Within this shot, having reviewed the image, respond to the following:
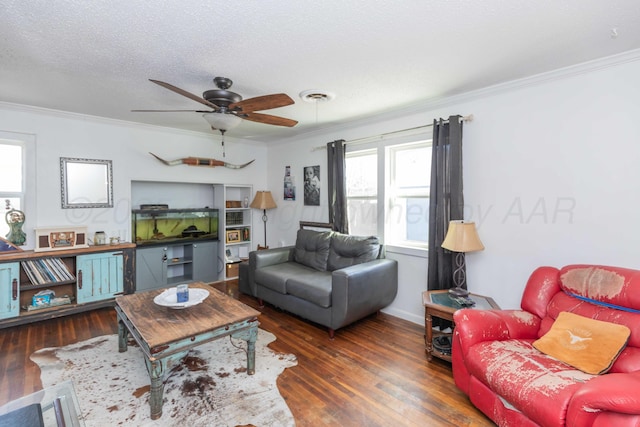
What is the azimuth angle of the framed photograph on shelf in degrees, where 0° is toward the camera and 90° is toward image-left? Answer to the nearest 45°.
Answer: approximately 315°

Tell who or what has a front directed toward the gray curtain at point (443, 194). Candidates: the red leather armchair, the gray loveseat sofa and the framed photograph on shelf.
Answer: the framed photograph on shelf

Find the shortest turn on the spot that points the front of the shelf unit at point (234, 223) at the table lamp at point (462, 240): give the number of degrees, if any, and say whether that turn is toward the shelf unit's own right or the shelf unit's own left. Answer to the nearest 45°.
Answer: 0° — it already faces it

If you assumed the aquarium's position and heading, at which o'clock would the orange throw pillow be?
The orange throw pillow is roughly at 11 o'clock from the aquarium.

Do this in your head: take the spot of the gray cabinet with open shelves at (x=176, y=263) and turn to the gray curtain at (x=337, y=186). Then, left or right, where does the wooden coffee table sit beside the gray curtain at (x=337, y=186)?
right

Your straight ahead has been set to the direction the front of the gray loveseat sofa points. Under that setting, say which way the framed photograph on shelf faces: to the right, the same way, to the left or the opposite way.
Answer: to the left

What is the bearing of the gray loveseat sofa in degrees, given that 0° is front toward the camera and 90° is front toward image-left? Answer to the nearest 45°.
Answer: approximately 45°

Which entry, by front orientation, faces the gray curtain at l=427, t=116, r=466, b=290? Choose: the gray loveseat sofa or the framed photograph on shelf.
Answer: the framed photograph on shelf
